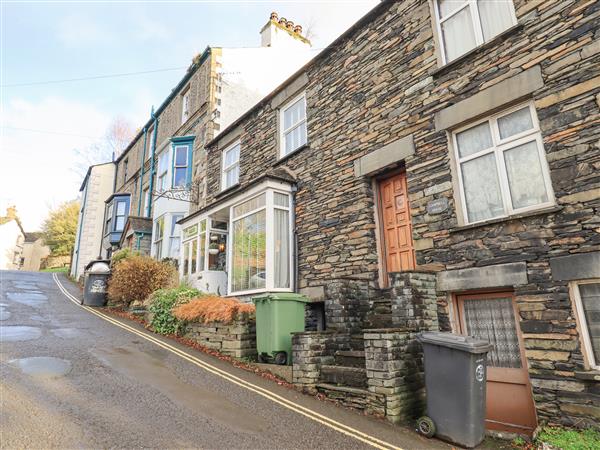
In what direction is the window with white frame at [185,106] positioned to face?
to the viewer's left

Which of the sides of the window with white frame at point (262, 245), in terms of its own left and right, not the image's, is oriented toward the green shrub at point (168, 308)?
right

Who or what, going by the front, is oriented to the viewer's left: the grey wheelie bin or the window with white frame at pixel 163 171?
the window with white frame

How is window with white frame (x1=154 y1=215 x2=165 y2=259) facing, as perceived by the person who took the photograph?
facing to the left of the viewer

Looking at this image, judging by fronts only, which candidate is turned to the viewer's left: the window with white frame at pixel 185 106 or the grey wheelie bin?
the window with white frame

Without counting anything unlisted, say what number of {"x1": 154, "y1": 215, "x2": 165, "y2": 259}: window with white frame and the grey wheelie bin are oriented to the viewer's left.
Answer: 1

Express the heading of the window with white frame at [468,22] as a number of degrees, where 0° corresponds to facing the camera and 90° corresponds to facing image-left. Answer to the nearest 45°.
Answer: approximately 45°

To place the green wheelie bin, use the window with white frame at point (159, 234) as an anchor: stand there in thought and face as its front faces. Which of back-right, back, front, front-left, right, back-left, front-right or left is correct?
left

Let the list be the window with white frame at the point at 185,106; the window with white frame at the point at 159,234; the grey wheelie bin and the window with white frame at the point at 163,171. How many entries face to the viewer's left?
3

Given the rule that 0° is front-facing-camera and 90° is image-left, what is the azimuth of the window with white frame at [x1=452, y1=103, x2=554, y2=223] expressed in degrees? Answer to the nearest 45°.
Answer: approximately 45°

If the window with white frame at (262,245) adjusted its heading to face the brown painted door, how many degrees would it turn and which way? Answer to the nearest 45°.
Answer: approximately 90° to its left

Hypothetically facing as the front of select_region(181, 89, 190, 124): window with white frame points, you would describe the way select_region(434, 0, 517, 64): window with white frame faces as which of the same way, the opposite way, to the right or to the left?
the same way

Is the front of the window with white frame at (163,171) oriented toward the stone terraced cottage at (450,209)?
no

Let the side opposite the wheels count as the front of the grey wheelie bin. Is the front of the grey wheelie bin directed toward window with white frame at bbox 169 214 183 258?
no

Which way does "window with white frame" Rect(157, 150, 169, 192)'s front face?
to the viewer's left

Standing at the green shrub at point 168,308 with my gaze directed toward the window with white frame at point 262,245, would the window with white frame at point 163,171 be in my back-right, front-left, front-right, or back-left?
back-left

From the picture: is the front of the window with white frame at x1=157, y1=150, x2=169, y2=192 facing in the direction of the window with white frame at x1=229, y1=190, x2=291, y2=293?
no
